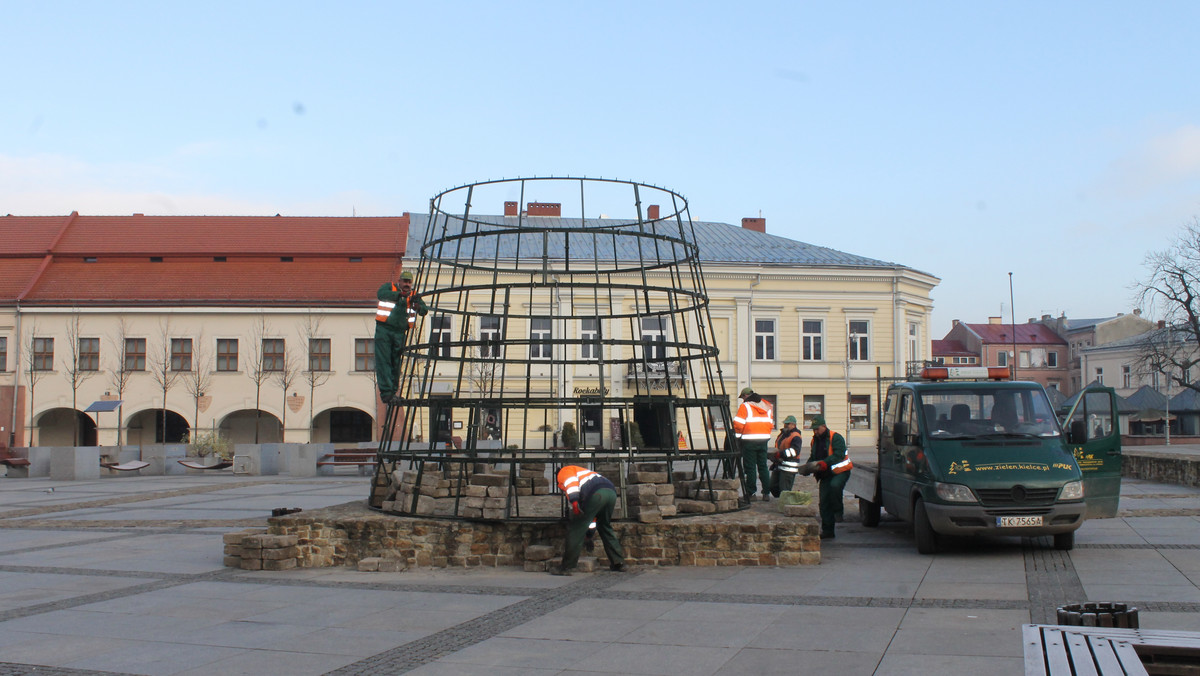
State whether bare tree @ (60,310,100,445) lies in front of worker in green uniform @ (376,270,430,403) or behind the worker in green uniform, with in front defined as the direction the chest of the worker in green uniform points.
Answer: behind

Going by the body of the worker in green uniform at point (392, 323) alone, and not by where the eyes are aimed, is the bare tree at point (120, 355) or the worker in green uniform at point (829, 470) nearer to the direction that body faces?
the worker in green uniform

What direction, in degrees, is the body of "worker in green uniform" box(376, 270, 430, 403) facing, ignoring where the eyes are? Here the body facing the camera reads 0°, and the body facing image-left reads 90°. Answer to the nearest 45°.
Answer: approximately 315°

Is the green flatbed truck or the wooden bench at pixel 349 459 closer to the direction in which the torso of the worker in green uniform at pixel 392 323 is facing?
the green flatbed truck

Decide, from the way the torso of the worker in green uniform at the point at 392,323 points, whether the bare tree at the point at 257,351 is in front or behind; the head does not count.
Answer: behind

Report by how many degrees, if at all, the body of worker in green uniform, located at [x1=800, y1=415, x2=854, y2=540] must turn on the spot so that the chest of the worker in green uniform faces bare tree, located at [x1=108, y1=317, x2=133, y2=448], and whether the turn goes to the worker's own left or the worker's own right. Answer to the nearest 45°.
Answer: approximately 90° to the worker's own right

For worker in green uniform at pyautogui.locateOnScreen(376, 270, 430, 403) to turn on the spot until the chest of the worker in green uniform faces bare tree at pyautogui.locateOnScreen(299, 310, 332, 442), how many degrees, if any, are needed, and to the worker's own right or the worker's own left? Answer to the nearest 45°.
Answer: approximately 135° to the worker's own left

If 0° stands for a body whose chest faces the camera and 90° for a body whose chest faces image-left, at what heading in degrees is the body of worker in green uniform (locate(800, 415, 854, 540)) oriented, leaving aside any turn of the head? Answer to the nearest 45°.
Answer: approximately 45°

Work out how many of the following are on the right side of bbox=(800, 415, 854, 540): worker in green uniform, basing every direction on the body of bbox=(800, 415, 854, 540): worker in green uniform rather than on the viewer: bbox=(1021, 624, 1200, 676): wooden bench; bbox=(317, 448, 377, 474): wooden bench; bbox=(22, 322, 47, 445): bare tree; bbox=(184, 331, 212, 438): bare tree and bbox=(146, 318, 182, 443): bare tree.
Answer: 4
